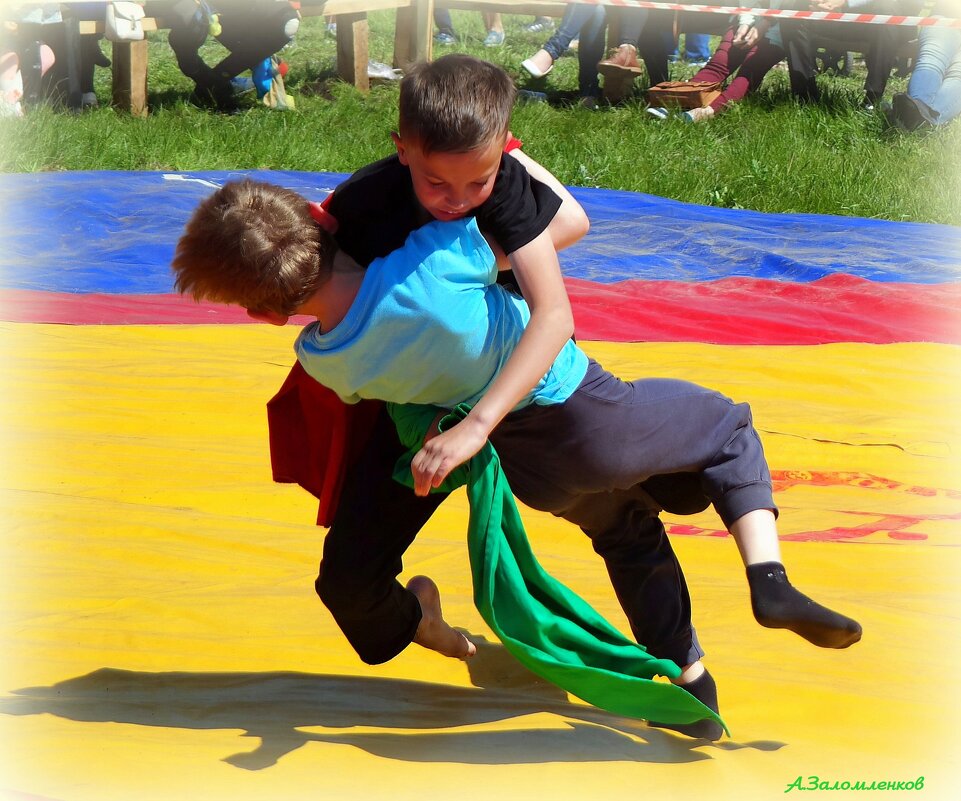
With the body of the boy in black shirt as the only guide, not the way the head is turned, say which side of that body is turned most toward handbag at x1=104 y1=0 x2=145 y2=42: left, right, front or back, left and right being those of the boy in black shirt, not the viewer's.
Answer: back

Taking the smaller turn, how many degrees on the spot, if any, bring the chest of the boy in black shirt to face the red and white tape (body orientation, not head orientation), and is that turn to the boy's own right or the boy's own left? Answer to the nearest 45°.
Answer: approximately 180°

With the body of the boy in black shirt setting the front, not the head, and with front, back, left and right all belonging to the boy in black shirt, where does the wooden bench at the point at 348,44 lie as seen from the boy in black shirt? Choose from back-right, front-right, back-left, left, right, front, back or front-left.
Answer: back

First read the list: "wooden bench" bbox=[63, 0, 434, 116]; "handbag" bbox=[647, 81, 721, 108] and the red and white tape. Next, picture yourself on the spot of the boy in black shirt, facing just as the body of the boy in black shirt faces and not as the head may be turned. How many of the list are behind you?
3

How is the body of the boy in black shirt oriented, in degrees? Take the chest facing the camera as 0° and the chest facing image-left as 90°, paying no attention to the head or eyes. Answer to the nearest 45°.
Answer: approximately 0°

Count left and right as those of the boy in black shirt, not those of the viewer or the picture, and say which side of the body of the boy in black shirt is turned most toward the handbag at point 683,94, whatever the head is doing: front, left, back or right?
back
